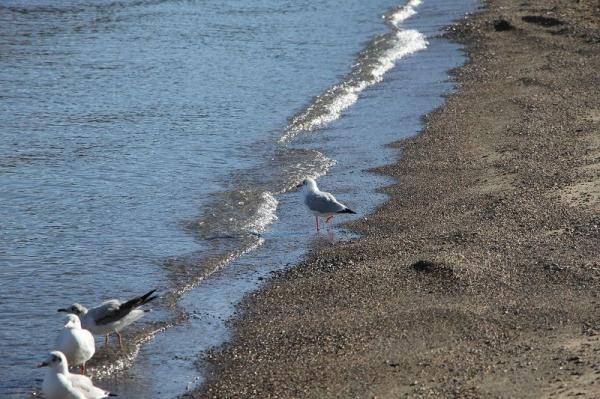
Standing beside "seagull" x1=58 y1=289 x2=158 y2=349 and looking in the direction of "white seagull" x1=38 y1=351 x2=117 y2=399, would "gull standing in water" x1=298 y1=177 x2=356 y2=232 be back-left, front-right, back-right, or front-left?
back-left

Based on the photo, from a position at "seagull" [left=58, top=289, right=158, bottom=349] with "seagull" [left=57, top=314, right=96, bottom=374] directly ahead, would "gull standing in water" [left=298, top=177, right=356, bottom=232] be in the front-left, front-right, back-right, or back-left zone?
back-left

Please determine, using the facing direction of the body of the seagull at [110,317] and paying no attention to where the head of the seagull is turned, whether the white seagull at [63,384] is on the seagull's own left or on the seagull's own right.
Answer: on the seagull's own left

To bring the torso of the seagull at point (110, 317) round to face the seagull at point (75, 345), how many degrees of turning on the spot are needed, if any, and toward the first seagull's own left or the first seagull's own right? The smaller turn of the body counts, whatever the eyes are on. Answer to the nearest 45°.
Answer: approximately 45° to the first seagull's own left

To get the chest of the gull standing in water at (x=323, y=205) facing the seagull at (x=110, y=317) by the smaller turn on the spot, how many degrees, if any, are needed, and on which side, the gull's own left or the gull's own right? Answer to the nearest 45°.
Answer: approximately 45° to the gull's own left

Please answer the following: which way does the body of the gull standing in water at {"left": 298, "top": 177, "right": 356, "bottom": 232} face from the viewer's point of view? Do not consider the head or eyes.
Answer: to the viewer's left

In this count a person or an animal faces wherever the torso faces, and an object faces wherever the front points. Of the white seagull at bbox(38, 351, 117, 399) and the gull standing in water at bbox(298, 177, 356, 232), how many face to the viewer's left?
2

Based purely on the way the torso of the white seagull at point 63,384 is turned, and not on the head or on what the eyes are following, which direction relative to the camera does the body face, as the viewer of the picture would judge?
to the viewer's left

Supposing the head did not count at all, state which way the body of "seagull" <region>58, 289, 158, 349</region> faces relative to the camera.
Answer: to the viewer's left

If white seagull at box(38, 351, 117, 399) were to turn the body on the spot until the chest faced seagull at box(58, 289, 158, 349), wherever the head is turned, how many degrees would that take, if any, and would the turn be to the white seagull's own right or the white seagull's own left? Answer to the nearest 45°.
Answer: approximately 90° to the white seagull's own right

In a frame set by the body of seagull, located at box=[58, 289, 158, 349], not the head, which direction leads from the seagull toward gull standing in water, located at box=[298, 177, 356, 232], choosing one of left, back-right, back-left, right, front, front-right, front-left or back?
back-right
